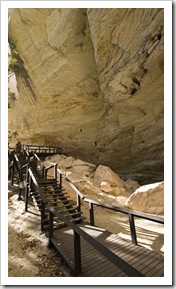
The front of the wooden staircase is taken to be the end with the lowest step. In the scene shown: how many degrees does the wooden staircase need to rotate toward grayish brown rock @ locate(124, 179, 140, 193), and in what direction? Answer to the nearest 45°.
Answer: approximately 90° to its left

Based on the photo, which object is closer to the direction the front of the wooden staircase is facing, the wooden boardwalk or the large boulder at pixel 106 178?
the wooden boardwalk

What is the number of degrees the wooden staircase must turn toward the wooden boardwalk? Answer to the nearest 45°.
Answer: approximately 45° to its right

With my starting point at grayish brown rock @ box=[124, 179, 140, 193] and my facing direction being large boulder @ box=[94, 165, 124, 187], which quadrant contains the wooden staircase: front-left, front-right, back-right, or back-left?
front-left

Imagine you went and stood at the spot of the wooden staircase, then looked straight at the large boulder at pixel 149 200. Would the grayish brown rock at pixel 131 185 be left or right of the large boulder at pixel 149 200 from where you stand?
left

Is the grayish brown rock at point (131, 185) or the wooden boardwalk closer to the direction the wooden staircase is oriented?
the wooden boardwalk

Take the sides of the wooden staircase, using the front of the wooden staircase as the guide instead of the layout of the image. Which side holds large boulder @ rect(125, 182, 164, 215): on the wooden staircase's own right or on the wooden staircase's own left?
on the wooden staircase's own left

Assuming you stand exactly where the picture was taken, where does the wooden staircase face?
facing the viewer and to the right of the viewer

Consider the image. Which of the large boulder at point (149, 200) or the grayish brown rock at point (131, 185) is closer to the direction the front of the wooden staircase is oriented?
the large boulder
